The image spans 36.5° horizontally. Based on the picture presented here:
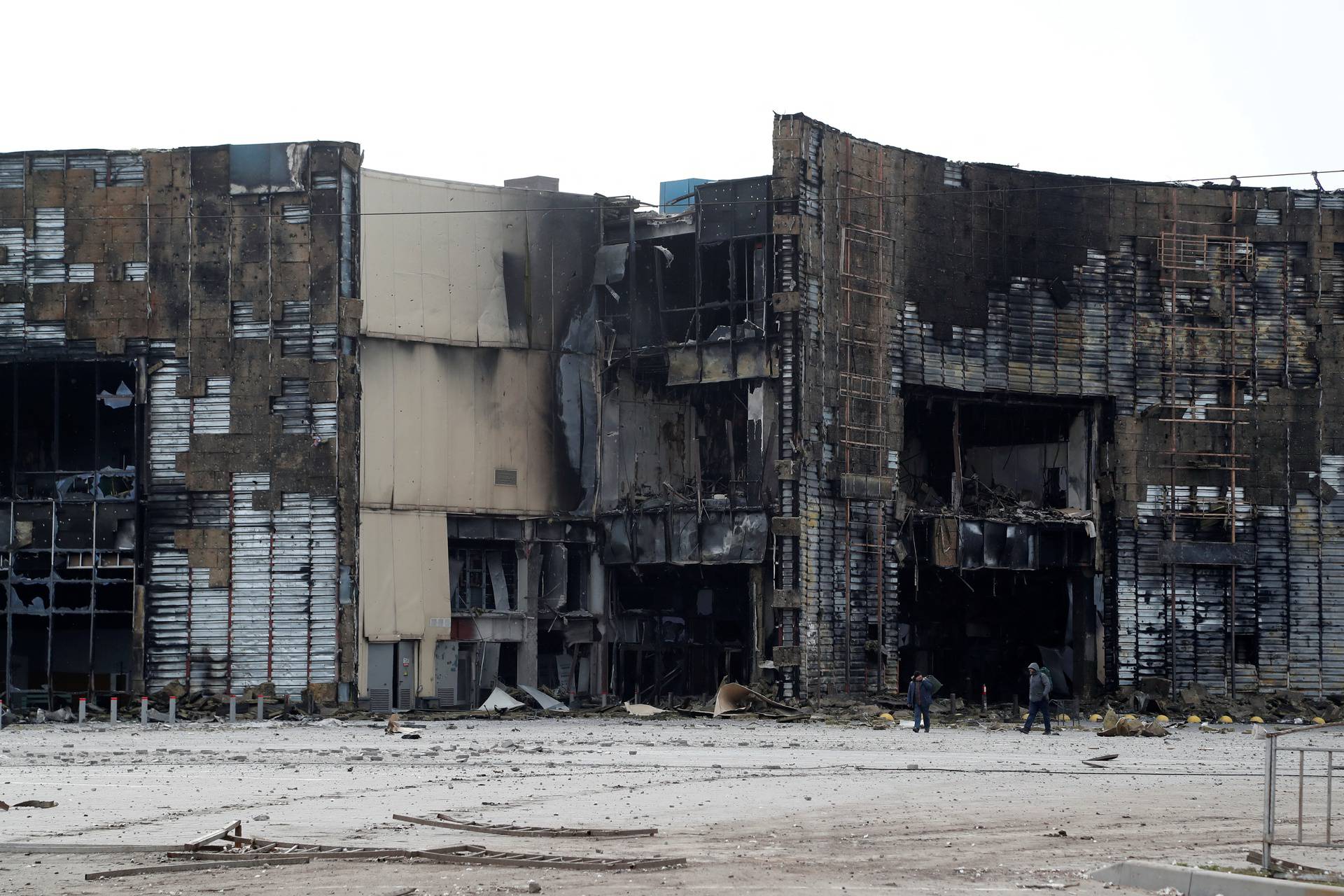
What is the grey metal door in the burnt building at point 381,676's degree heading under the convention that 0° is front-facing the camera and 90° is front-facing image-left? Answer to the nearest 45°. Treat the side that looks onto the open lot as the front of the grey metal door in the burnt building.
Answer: approximately 0°

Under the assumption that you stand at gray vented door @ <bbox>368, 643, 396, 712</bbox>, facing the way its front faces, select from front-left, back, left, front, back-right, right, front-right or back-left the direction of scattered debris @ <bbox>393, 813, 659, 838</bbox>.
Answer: front

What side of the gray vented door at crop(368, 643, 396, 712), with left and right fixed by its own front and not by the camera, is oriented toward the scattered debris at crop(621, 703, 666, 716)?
left

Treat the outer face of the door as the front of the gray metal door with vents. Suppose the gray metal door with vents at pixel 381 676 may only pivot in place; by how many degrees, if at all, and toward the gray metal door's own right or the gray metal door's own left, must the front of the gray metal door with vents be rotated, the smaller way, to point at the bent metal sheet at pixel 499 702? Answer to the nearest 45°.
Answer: approximately 90° to the gray metal door's own left

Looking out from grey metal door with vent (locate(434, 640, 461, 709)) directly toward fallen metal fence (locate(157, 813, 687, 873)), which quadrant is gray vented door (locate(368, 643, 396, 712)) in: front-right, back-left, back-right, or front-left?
front-right

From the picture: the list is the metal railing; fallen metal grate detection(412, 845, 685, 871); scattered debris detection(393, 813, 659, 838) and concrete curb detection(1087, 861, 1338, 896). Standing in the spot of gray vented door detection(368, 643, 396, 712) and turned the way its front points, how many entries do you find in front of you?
4

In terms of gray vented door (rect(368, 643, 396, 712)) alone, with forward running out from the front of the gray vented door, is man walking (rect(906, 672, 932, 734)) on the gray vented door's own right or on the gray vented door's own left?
on the gray vented door's own left

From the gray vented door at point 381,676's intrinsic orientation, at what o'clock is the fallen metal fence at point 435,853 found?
The fallen metal fence is roughly at 12 o'clock from the gray vented door.

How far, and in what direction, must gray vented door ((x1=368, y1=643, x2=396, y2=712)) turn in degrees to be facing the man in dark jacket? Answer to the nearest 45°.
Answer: approximately 45° to its left

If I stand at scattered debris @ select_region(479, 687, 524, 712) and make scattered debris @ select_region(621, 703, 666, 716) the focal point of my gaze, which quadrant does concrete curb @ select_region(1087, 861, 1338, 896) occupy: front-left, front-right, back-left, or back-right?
front-right

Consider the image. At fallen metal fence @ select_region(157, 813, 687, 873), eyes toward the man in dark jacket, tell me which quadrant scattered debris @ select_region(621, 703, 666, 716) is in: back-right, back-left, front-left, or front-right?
front-left

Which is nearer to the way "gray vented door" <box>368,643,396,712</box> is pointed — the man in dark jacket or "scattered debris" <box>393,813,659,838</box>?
the scattered debris

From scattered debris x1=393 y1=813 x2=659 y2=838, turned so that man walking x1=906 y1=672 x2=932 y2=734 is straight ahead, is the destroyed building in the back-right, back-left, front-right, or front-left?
front-left

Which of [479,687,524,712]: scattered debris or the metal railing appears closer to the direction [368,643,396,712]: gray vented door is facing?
the metal railing

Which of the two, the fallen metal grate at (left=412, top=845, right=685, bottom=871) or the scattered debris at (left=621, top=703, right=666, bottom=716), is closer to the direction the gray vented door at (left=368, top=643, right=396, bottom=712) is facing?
the fallen metal grate

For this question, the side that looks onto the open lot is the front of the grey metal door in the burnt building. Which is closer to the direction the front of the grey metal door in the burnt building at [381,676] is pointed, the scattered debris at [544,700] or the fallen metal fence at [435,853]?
the fallen metal fence

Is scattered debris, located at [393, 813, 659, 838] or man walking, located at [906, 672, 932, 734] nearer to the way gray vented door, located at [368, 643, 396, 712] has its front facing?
the scattered debris

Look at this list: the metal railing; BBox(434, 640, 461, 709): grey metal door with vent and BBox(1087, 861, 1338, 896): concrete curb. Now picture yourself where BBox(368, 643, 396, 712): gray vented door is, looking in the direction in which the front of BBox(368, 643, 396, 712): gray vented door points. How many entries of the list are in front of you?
2

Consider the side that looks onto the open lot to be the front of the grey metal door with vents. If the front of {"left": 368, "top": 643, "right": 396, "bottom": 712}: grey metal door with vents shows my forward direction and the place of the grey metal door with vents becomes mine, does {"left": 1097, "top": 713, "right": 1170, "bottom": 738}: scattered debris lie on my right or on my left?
on my left

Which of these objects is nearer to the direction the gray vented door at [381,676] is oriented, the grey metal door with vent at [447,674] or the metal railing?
the metal railing

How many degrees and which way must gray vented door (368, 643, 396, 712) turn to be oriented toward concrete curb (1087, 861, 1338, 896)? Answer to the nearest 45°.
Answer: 0° — it already faces it
